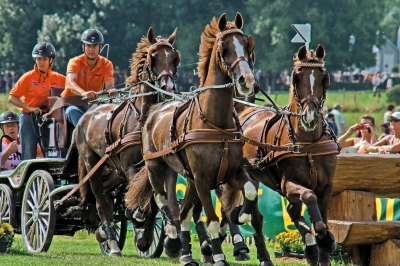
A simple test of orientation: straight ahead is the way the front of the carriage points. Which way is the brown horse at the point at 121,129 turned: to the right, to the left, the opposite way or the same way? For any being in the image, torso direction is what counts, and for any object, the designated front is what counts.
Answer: the same way

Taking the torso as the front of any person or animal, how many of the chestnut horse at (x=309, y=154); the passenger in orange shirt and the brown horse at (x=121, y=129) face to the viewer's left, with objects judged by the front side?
0

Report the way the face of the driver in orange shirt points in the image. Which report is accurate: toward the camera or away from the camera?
toward the camera

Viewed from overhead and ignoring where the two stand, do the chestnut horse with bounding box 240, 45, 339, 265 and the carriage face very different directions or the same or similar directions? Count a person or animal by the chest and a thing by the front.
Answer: same or similar directions

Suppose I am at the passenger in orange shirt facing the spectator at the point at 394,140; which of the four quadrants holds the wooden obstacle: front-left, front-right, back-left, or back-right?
front-right

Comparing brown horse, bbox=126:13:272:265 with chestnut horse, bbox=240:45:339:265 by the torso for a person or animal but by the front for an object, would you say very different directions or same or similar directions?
same or similar directions

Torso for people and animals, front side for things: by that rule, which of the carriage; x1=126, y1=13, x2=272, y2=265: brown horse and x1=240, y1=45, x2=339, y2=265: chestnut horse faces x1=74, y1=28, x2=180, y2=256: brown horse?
the carriage

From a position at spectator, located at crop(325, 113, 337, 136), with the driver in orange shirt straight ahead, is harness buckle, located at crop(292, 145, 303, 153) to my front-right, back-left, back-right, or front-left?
front-left

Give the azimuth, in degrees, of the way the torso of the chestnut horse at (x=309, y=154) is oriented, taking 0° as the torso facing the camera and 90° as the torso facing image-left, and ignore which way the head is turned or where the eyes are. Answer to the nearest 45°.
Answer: approximately 315°

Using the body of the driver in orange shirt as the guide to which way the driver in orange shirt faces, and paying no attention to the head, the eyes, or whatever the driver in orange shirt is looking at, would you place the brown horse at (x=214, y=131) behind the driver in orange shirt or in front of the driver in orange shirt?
in front

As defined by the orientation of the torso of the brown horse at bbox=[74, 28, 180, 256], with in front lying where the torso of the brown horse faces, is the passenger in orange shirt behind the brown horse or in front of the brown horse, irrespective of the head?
behind

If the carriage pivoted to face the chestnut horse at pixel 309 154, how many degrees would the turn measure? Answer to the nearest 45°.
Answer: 0° — it already faces it

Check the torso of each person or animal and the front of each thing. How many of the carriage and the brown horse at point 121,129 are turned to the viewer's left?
0

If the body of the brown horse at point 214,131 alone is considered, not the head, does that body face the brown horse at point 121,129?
no

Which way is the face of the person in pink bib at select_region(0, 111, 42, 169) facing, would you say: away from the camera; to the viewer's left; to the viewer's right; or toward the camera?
toward the camera

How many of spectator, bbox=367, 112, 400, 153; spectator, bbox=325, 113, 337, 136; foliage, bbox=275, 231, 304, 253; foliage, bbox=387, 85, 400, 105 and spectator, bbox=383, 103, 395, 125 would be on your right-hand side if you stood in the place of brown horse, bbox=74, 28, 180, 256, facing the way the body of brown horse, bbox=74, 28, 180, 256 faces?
0

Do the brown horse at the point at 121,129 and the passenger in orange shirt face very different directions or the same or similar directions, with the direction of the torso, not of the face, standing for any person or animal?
same or similar directions
